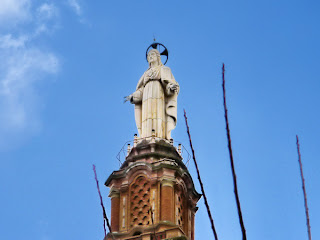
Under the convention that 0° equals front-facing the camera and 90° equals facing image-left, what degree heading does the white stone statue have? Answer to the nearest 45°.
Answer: approximately 45°
